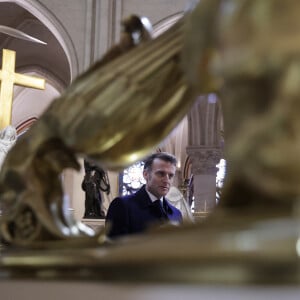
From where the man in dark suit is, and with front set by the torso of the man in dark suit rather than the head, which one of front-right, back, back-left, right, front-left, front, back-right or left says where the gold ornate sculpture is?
front-right

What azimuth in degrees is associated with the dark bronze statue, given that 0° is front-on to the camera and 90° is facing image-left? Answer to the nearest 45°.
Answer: approximately 0°

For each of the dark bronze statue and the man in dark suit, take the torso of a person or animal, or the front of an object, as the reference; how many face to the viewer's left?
0

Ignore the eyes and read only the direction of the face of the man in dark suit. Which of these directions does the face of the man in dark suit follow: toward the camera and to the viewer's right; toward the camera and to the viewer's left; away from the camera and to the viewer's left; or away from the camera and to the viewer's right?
toward the camera and to the viewer's right

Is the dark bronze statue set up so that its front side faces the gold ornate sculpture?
yes

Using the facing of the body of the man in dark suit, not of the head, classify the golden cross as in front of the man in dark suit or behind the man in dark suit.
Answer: behind

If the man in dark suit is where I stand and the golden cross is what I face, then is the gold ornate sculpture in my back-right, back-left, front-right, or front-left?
back-left

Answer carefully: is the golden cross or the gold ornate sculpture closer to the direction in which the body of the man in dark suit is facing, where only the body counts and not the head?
the gold ornate sculpture
